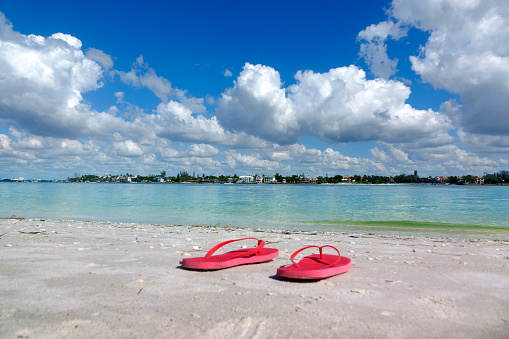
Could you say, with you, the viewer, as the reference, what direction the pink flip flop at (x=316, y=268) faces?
facing away from the viewer and to the right of the viewer

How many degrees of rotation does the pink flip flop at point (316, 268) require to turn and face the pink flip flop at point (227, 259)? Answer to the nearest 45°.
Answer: approximately 135° to its left
